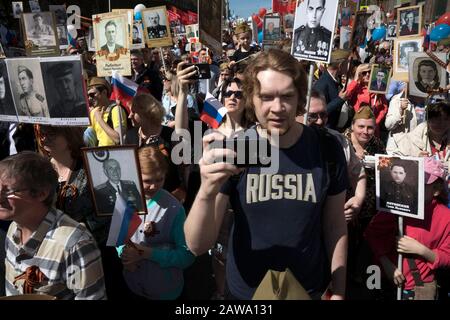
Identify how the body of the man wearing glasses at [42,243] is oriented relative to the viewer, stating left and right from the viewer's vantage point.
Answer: facing the viewer and to the left of the viewer

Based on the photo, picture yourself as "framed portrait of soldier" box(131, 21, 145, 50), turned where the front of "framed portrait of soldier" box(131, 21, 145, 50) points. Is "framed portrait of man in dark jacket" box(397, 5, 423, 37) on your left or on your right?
on your left

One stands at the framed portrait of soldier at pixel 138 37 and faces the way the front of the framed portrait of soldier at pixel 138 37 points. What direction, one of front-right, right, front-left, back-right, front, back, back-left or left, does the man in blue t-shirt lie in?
front

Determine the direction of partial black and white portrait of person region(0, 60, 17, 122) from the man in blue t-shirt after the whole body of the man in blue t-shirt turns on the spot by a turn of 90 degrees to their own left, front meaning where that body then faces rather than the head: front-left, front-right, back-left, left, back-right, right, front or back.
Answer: back-left

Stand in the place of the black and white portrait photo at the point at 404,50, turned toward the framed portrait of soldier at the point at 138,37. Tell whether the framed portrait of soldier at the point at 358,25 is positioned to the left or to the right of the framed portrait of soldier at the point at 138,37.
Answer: right

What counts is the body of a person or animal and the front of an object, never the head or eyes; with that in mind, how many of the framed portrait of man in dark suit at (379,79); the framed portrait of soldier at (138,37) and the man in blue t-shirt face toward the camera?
3

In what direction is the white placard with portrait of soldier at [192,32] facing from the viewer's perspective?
toward the camera

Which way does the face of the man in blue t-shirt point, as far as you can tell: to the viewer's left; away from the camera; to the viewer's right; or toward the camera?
toward the camera

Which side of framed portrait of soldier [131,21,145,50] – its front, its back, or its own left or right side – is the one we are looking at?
front

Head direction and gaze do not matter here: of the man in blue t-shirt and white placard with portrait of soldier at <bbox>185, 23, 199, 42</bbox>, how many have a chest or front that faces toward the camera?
2

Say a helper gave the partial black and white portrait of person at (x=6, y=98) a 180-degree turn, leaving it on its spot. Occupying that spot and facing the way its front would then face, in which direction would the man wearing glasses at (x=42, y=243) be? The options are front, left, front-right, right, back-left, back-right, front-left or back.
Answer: back

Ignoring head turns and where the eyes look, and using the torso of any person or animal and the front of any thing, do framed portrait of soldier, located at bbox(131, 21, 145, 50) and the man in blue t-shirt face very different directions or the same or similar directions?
same or similar directions

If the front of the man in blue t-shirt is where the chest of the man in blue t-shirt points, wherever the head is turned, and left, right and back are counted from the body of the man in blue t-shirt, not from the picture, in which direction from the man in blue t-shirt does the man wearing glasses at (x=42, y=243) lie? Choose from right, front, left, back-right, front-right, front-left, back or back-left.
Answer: right
